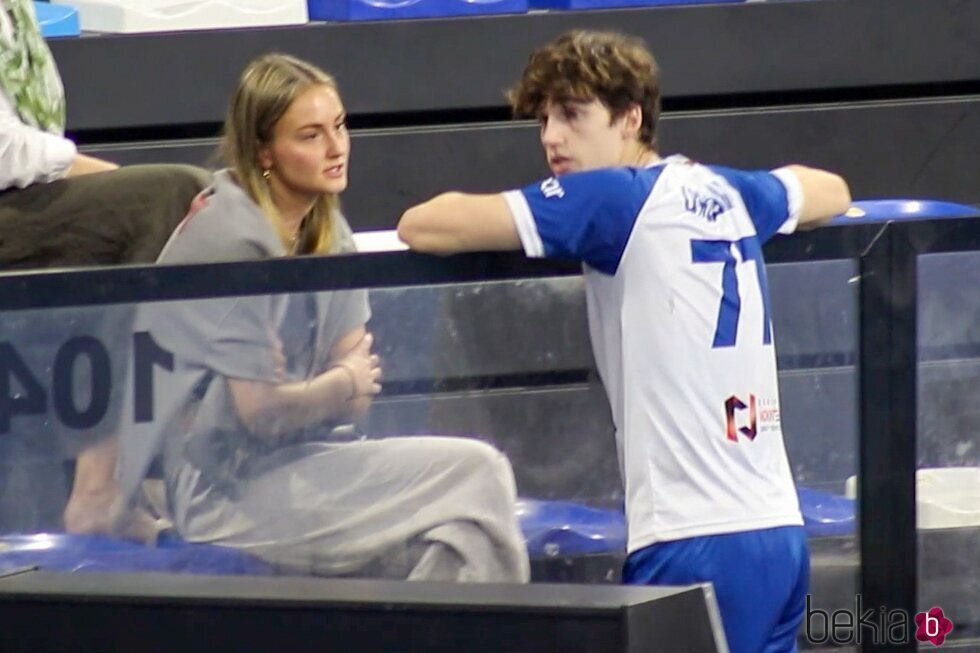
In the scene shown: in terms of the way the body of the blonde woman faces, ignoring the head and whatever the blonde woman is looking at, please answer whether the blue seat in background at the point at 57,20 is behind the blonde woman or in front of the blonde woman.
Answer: behind

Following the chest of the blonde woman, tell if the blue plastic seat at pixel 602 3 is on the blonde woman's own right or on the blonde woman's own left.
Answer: on the blonde woman's own left

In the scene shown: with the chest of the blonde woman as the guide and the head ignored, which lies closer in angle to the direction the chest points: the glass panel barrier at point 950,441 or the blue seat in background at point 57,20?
the glass panel barrier

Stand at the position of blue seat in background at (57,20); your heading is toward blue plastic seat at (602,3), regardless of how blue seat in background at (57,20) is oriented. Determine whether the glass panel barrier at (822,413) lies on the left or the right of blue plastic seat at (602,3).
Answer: right

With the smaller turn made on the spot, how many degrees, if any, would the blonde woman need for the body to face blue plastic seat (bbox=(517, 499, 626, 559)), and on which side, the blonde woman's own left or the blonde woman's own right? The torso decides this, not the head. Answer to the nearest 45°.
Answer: approximately 45° to the blonde woman's own left

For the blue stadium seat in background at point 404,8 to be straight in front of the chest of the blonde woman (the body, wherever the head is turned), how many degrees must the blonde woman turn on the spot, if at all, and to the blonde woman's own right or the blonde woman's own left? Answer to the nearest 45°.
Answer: approximately 135° to the blonde woman's own left

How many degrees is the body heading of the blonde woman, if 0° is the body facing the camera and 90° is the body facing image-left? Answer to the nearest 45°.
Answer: approximately 315°

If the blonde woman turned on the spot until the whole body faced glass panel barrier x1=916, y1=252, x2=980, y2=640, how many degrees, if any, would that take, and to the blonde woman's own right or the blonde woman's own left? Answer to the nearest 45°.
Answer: approximately 45° to the blonde woman's own left
